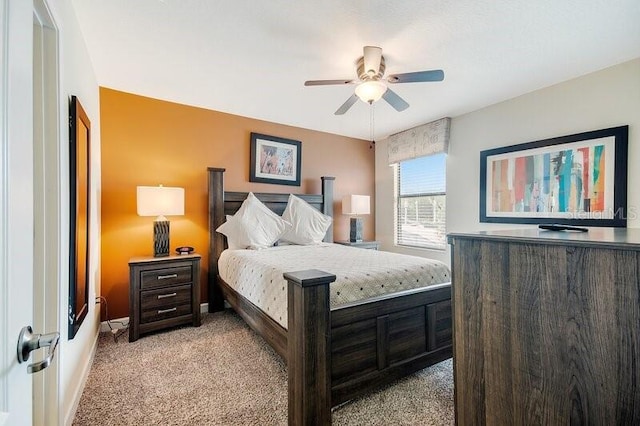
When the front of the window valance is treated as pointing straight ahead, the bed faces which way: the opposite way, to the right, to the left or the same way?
to the left

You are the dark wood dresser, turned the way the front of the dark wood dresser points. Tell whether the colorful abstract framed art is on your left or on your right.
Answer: on your right

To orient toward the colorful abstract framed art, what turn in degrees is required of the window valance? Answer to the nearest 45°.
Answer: approximately 90° to its left

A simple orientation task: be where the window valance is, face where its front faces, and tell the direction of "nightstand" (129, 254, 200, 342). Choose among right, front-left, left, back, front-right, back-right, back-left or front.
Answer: front

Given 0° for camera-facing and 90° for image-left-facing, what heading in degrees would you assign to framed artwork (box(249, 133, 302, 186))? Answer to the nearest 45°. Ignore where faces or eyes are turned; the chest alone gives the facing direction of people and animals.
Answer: approximately 315°

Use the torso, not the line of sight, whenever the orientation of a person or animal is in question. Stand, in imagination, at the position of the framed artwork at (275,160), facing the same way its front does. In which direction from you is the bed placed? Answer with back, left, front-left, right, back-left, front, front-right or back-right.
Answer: front-right

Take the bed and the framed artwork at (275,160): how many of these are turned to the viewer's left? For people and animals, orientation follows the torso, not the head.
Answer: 0

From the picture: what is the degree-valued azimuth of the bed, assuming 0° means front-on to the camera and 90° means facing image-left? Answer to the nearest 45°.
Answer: approximately 315°

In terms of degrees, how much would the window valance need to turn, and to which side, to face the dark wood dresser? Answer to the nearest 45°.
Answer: approximately 45° to its left

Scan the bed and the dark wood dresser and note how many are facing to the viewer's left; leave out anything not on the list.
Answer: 1

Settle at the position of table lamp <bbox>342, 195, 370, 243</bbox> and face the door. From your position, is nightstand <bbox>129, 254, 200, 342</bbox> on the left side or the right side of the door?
right

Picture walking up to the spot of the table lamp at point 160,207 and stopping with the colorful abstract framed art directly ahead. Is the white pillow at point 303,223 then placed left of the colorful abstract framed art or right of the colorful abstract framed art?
left

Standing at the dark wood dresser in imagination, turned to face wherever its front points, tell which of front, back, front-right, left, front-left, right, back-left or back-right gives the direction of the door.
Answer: front-left

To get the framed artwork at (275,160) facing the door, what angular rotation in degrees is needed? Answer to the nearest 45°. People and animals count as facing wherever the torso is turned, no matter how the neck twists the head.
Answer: approximately 45° to its right

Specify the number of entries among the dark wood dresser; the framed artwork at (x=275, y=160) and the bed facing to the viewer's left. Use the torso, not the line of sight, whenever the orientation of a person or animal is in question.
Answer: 1

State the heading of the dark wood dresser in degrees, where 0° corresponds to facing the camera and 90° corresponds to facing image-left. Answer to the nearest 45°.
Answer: approximately 90°

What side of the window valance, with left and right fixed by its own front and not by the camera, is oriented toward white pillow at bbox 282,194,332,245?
front
